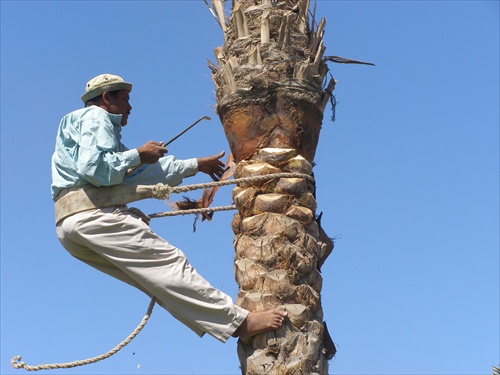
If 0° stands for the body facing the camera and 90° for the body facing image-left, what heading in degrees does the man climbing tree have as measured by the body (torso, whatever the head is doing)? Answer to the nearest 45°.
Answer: approximately 270°
